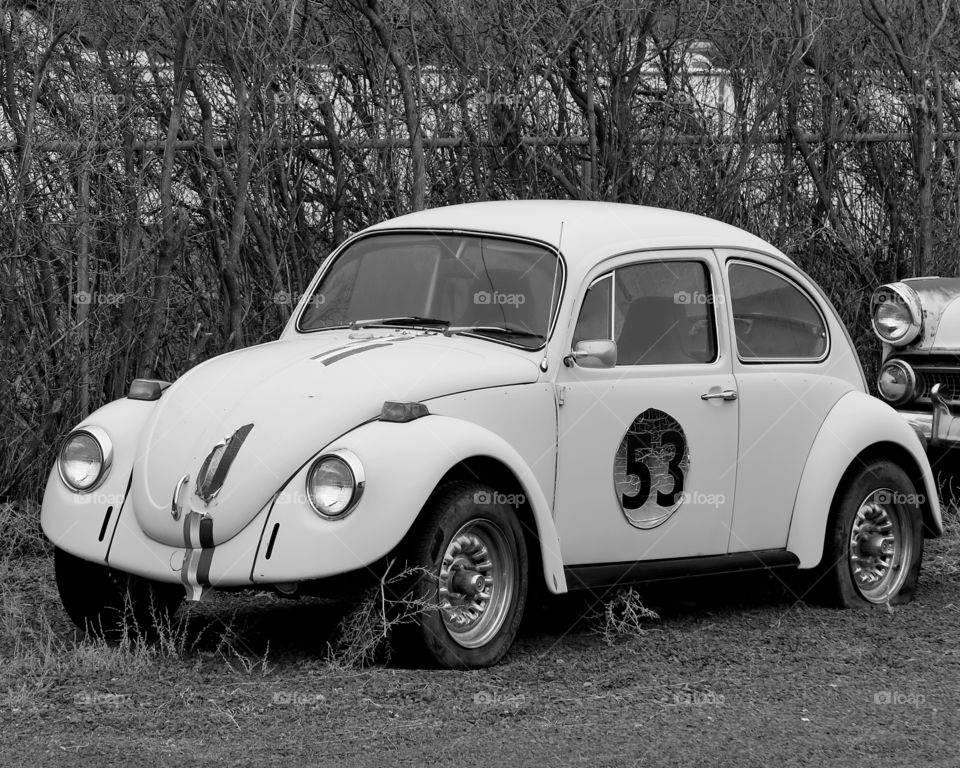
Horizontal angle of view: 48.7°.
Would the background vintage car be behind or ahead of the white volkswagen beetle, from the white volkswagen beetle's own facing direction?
behind

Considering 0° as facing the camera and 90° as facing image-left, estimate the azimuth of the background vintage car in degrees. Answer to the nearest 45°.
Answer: approximately 45°

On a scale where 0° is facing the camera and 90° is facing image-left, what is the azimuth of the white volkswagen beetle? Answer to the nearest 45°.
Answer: approximately 45°
